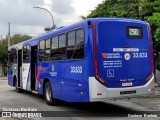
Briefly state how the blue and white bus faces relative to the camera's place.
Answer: facing away from the viewer and to the left of the viewer
